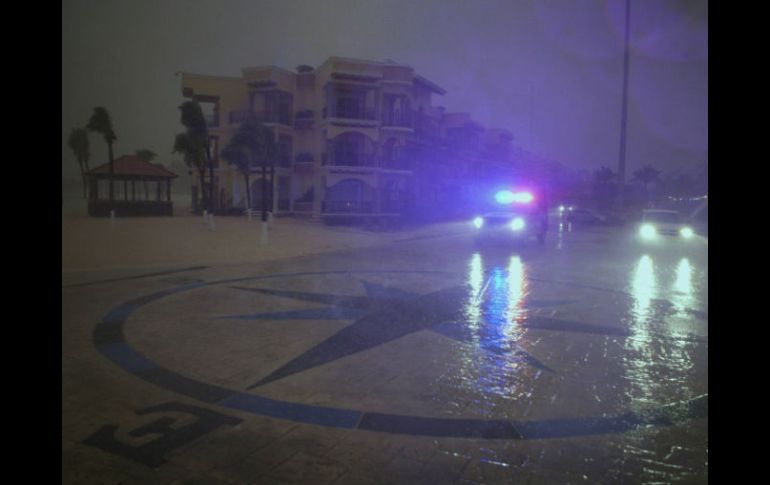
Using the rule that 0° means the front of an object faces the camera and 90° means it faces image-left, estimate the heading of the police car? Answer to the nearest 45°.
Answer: approximately 45°

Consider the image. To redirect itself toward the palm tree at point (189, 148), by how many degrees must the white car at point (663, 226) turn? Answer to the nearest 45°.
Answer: approximately 90° to its right

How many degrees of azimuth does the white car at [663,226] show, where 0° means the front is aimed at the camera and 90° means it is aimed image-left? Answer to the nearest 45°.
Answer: approximately 0°

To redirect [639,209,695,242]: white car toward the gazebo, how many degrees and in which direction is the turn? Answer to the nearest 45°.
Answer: approximately 90° to its right
